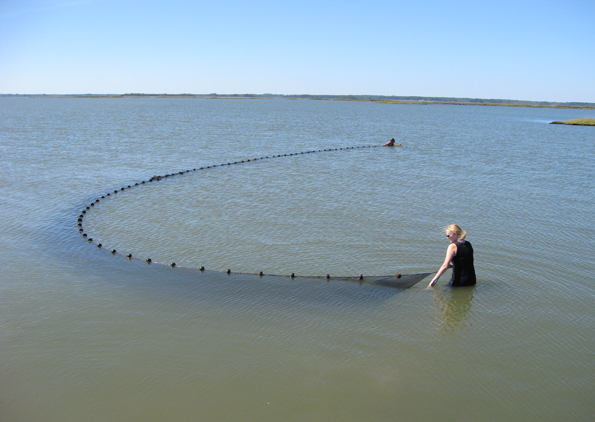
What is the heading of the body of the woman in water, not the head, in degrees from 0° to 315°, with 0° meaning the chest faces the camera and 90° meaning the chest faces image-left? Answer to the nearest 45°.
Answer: approximately 135°
